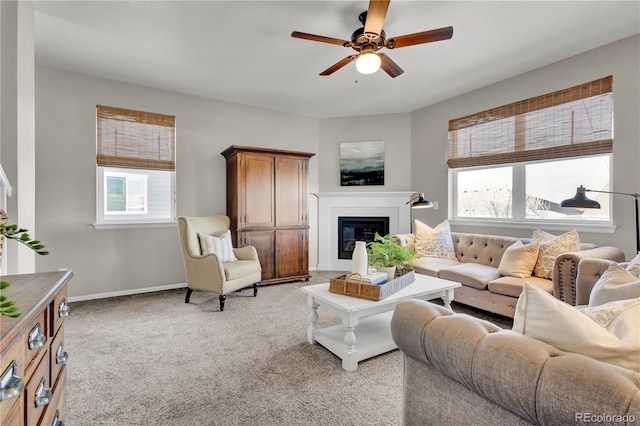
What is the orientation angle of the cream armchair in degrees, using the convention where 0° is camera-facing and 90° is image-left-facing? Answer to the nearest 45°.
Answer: approximately 315°

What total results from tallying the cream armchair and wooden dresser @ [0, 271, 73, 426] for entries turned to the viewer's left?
0

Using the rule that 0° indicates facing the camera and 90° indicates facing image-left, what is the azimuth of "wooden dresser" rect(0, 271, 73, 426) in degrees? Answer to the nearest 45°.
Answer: approximately 315°

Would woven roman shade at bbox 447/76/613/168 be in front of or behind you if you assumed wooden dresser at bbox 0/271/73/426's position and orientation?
in front

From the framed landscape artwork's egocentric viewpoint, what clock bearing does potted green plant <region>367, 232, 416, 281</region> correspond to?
The potted green plant is roughly at 12 o'clock from the framed landscape artwork.

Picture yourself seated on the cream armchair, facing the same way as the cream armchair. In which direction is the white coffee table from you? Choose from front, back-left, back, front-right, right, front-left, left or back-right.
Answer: front

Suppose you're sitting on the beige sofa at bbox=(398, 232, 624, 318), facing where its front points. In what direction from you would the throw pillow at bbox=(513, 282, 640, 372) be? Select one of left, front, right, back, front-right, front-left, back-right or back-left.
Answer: front-left

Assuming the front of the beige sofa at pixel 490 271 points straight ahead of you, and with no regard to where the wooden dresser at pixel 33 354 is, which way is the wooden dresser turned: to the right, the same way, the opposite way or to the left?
the opposite way

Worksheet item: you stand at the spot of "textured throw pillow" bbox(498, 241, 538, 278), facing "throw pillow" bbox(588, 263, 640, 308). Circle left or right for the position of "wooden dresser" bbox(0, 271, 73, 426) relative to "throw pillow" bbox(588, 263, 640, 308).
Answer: right

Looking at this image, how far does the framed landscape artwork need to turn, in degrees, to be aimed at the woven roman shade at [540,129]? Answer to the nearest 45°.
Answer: approximately 45° to its left

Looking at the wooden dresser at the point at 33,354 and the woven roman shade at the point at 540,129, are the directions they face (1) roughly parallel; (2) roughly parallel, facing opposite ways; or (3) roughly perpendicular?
roughly parallel, facing opposite ways

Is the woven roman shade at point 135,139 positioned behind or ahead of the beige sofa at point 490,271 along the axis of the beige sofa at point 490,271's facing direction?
ahead

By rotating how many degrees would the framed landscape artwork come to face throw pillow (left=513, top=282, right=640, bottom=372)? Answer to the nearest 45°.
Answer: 0° — it already faces it

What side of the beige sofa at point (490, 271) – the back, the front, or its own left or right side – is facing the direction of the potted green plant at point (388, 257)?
front

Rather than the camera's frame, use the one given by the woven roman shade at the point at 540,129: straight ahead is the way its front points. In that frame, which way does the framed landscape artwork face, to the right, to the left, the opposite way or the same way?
to the left

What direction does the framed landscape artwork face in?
toward the camera

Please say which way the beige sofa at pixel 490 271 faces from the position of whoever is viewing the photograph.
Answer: facing the viewer and to the left of the viewer

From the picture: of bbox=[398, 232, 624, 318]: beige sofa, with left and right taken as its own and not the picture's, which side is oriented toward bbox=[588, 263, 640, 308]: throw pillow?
left
